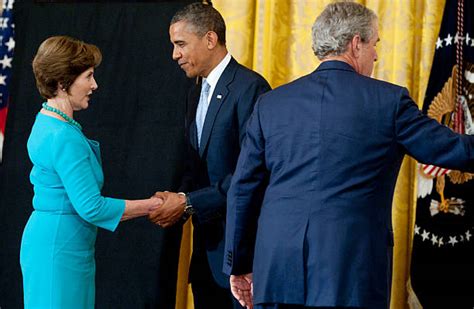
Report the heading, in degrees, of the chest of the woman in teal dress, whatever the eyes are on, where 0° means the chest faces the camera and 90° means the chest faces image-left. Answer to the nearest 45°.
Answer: approximately 270°

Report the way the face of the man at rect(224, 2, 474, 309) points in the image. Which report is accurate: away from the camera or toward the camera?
away from the camera

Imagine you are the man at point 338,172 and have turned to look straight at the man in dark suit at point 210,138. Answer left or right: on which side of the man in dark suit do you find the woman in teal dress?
left

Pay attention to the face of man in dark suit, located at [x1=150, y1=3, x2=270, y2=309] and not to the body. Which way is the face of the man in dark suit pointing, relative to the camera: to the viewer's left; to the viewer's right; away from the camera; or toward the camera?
to the viewer's left

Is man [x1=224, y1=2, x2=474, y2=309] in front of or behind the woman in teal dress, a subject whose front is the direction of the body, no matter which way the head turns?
in front

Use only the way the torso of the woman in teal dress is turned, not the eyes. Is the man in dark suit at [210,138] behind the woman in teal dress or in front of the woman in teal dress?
in front

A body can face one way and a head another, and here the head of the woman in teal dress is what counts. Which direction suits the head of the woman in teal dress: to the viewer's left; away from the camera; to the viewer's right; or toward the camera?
to the viewer's right
